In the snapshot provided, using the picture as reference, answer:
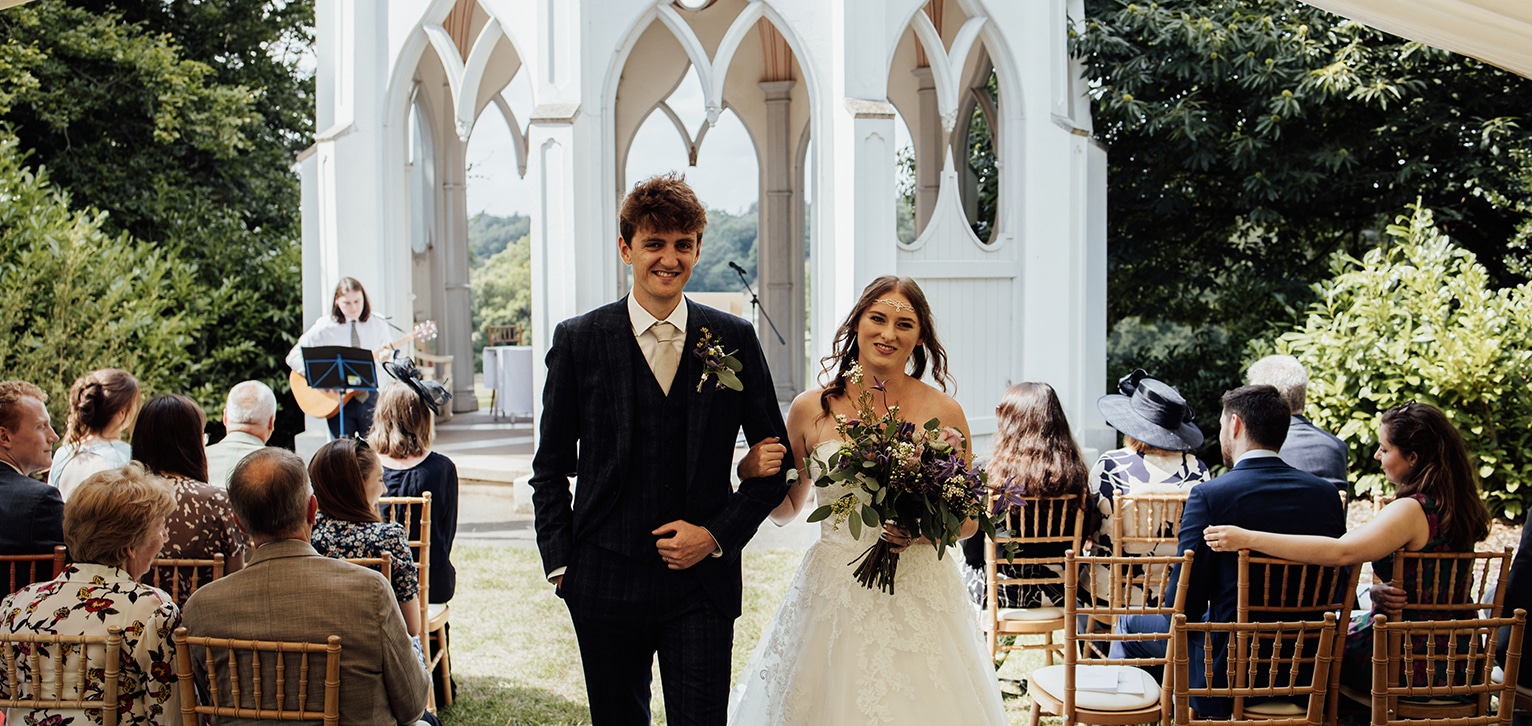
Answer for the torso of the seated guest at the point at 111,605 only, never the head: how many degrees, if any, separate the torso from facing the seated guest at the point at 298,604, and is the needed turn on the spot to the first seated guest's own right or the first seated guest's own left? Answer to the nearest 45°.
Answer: approximately 90° to the first seated guest's own right

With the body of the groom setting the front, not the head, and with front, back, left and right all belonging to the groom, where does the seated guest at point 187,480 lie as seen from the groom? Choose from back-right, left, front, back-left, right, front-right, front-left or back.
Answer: back-right

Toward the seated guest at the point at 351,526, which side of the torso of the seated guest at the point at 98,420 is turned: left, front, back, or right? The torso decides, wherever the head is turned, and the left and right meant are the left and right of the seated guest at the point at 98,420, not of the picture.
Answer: right

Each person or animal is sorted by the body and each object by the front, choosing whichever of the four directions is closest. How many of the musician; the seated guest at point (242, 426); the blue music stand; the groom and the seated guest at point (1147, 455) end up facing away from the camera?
3

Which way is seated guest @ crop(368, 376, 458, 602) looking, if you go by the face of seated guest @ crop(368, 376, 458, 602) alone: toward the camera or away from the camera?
away from the camera

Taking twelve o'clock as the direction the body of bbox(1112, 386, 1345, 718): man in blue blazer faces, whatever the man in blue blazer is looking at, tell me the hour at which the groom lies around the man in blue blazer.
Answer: The groom is roughly at 9 o'clock from the man in blue blazer.

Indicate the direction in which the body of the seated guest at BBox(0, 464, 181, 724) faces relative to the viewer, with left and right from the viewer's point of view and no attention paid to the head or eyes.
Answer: facing away from the viewer and to the right of the viewer

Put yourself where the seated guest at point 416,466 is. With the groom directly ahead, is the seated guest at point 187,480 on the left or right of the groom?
right

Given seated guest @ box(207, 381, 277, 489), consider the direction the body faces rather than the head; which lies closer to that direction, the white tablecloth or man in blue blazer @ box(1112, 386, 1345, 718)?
the white tablecloth

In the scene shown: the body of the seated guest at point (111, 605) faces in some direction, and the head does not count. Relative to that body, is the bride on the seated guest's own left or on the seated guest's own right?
on the seated guest's own right

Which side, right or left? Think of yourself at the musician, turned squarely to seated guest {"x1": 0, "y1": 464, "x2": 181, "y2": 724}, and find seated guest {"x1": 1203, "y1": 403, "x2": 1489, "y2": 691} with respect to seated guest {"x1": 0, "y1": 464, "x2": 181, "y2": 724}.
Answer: left
